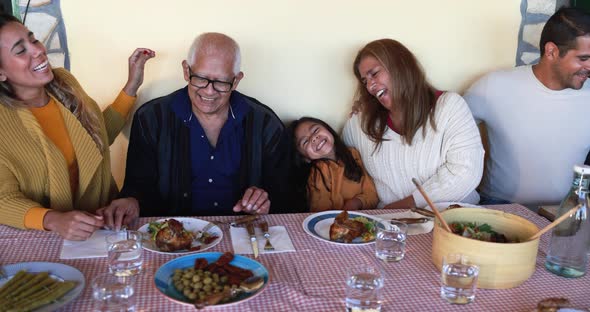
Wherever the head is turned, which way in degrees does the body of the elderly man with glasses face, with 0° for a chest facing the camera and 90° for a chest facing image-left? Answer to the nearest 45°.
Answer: approximately 0°

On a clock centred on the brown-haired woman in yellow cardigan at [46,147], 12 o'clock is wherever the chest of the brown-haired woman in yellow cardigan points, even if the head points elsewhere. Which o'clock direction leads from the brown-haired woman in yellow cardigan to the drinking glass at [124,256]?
The drinking glass is roughly at 1 o'clock from the brown-haired woman in yellow cardigan.

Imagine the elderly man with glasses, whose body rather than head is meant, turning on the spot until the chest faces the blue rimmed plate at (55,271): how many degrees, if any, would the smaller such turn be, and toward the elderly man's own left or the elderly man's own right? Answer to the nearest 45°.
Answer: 0° — they already face it

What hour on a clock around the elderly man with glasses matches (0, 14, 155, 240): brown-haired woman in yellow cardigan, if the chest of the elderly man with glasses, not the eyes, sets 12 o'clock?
The brown-haired woman in yellow cardigan is roughly at 2 o'clock from the elderly man with glasses.

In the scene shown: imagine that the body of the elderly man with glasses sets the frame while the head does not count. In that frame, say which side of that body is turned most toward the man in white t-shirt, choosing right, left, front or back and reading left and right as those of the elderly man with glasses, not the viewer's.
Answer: left

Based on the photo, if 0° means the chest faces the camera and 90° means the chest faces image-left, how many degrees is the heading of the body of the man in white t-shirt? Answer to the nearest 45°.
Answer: approximately 315°

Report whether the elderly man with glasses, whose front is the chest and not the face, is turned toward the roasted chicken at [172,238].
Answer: yes

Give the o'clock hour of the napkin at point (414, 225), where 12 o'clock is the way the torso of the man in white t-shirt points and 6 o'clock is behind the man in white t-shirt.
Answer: The napkin is roughly at 2 o'clock from the man in white t-shirt.
